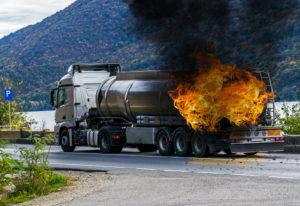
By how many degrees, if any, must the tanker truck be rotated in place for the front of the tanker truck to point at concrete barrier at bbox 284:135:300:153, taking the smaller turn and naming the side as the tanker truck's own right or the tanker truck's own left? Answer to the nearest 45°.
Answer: approximately 135° to the tanker truck's own right

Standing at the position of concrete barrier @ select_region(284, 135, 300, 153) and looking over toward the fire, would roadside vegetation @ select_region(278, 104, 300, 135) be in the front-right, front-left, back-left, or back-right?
back-right
